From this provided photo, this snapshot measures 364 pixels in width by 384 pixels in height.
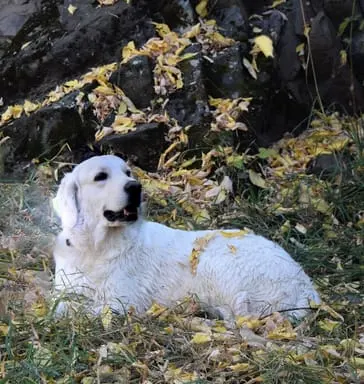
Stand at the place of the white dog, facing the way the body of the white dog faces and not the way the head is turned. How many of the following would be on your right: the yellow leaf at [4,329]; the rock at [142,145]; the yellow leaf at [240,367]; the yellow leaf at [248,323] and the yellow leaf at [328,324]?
1

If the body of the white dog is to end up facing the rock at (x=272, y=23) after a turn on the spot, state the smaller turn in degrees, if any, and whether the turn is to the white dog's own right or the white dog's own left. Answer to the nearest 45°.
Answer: approximately 135° to the white dog's own right

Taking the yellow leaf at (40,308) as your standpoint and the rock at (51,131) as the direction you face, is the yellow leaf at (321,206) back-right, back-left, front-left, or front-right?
front-right

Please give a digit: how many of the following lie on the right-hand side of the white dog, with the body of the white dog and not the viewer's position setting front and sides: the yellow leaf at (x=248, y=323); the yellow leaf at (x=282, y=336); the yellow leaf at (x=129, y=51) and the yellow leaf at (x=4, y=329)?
1

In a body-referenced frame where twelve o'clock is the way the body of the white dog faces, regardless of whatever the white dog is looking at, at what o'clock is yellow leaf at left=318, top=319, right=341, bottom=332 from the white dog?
The yellow leaf is roughly at 7 o'clock from the white dog.

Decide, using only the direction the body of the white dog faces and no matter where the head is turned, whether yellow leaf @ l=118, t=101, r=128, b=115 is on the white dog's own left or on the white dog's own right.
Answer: on the white dog's own right

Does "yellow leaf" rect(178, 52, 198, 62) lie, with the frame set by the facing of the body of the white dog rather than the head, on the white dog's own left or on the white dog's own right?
on the white dog's own right

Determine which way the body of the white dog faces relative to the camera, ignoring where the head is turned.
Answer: to the viewer's left

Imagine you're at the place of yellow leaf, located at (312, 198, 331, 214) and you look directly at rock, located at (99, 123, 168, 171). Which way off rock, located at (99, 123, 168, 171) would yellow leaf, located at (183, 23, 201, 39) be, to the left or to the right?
right

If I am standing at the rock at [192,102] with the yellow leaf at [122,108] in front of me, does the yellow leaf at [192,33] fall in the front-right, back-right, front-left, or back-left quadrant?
back-right

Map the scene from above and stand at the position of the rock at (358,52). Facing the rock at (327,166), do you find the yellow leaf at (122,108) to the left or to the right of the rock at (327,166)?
right

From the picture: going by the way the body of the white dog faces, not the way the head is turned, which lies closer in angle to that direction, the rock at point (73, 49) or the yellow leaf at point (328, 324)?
the rock

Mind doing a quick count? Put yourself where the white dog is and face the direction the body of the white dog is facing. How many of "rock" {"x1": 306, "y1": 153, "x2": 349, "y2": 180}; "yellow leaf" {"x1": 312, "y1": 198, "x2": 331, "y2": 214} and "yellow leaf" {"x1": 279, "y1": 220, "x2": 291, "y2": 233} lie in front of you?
0

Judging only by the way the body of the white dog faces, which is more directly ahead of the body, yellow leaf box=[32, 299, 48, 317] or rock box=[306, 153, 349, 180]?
the yellow leaf

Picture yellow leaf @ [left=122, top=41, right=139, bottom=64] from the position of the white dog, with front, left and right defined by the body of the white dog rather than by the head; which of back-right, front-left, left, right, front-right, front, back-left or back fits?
right

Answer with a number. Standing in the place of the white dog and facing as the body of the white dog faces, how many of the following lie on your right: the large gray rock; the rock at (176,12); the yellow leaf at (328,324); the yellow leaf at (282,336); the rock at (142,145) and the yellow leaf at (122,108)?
4

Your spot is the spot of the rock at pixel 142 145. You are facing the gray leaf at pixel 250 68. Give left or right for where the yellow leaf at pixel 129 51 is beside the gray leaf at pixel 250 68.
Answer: left

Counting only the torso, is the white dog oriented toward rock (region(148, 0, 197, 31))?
no

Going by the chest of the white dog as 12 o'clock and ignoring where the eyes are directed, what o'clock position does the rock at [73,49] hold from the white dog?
The rock is roughly at 3 o'clock from the white dog.
